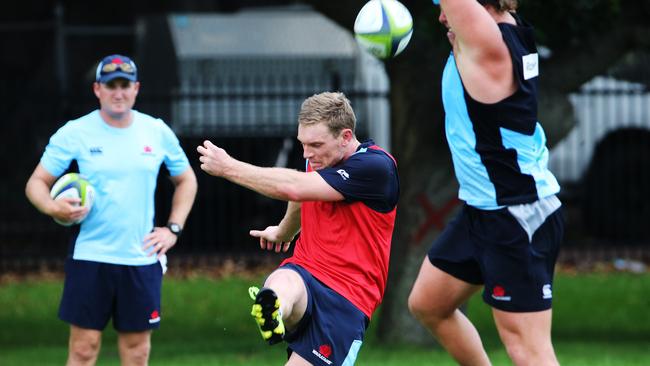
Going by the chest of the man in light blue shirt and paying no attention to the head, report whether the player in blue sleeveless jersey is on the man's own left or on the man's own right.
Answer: on the man's own left

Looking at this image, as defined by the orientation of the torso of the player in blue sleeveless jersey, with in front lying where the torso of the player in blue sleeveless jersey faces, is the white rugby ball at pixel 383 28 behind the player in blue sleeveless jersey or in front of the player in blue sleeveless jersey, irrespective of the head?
in front

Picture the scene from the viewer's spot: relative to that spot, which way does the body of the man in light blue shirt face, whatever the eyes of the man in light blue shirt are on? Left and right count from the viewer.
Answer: facing the viewer

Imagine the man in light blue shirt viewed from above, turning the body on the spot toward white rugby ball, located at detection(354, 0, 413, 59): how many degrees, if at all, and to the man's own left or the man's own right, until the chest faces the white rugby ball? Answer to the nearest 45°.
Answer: approximately 45° to the man's own left

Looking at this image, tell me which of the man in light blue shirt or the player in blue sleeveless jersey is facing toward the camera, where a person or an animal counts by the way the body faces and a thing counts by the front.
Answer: the man in light blue shirt

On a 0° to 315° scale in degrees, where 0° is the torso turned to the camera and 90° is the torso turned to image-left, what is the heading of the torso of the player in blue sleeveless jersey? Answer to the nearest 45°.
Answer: approximately 90°
